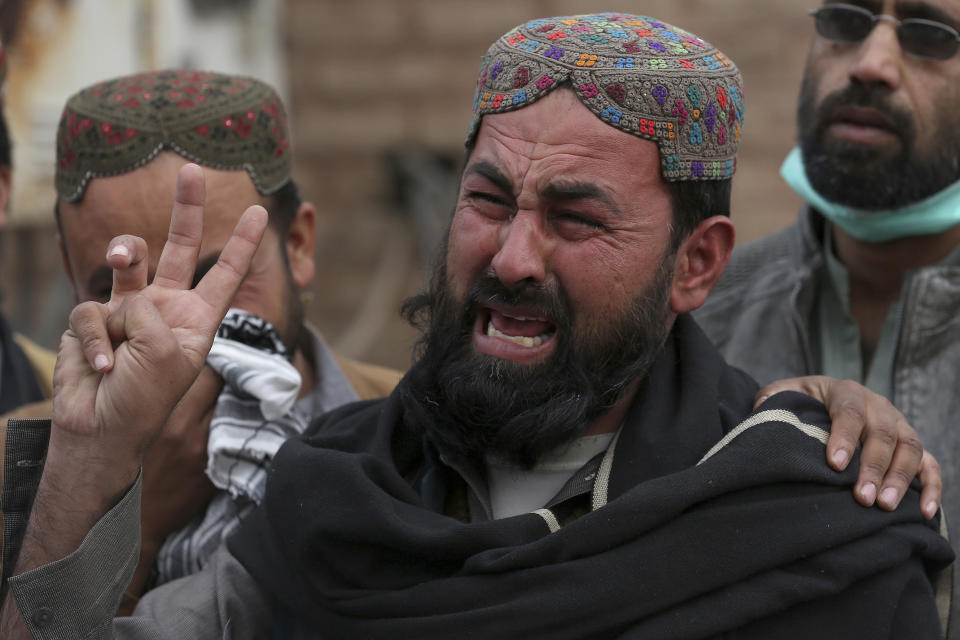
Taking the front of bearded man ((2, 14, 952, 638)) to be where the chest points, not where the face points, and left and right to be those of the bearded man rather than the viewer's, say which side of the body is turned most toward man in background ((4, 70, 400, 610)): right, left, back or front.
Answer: right

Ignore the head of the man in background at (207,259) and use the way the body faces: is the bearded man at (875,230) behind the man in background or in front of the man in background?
behind

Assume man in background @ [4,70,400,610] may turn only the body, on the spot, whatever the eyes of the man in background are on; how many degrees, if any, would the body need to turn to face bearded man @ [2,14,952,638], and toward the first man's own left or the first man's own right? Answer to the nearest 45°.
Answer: approximately 90° to the first man's own left

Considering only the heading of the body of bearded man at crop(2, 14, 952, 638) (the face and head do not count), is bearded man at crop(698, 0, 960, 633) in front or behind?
behind

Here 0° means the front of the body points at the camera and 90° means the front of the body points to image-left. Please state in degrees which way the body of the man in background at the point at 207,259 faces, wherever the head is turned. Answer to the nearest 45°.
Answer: approximately 45°

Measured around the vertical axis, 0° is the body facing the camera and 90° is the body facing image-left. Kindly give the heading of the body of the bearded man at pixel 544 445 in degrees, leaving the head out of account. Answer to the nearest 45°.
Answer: approximately 45°
